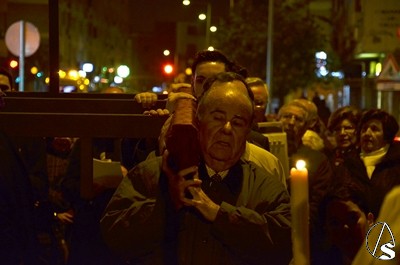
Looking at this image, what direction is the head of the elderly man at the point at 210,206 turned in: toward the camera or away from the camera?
toward the camera

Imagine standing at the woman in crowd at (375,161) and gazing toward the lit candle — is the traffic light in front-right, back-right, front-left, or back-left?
back-right

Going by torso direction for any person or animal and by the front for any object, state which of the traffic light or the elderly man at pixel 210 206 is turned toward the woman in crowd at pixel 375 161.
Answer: the traffic light

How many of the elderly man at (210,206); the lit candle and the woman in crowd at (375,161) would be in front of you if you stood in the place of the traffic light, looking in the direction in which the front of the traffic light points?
3

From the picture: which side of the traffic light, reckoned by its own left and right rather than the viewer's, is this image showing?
front

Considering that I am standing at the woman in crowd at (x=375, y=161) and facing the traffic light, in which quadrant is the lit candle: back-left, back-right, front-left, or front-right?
back-left

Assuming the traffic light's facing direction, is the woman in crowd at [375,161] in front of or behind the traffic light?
in front

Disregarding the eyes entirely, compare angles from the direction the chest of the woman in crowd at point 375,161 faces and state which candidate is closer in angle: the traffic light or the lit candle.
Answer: the lit candle

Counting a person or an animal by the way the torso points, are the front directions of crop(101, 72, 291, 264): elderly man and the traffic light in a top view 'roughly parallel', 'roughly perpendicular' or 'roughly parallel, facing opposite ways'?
roughly parallel

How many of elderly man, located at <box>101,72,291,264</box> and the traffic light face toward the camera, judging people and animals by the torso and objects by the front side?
2

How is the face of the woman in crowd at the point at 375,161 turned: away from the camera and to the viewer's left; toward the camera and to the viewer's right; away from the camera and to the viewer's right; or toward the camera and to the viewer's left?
toward the camera and to the viewer's left

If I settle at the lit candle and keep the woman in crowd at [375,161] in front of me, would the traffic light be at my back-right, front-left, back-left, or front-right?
front-left

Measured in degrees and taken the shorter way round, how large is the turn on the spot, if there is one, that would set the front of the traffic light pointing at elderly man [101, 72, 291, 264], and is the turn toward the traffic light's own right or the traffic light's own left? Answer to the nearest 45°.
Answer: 0° — it already faces them

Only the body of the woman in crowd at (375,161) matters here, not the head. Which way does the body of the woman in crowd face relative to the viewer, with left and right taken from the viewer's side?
facing the viewer and to the left of the viewer
